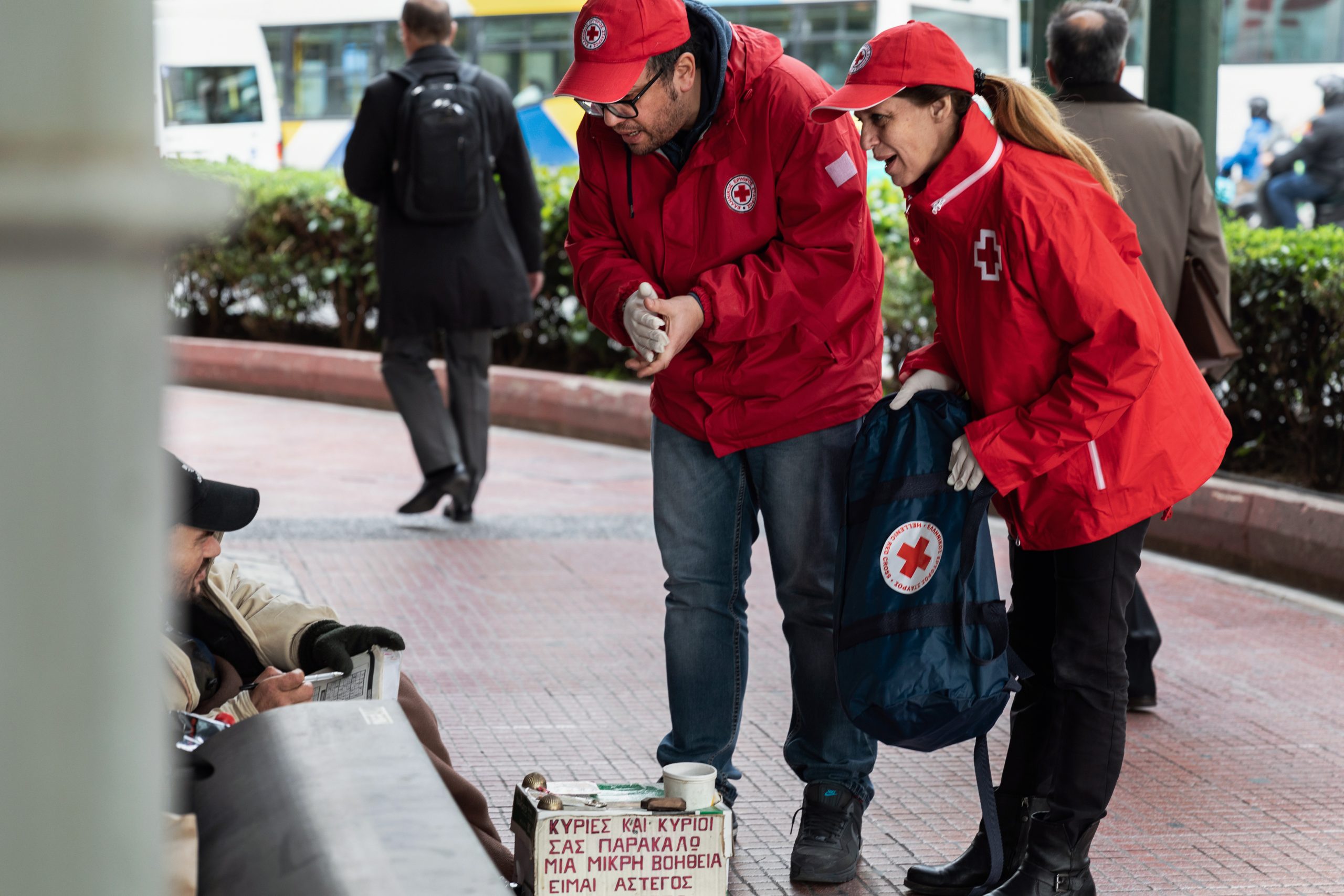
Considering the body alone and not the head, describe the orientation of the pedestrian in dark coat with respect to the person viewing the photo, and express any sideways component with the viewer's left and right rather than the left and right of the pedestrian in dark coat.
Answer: facing away from the viewer

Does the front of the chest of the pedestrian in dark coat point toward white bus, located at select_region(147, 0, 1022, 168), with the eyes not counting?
yes

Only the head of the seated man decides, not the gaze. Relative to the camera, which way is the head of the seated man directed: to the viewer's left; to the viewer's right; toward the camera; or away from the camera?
to the viewer's right

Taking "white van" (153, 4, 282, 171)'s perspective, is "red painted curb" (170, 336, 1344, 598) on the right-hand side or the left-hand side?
on its left

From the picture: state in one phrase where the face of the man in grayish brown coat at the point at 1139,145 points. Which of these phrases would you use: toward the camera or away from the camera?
away from the camera

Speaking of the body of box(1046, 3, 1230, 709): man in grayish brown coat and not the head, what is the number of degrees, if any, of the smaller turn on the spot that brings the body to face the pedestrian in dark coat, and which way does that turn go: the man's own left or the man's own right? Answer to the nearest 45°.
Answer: approximately 45° to the man's own left

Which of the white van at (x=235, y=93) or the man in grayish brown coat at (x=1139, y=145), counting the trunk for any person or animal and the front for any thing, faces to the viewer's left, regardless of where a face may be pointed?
the white van

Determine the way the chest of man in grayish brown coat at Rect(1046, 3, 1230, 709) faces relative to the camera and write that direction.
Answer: away from the camera

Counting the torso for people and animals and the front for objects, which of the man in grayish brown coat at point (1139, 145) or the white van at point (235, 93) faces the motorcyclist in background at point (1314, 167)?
the man in grayish brown coat

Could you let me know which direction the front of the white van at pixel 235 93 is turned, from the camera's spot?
facing to the left of the viewer

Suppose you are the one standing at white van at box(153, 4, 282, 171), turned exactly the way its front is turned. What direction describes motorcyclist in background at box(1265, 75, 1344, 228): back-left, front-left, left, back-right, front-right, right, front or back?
back-left

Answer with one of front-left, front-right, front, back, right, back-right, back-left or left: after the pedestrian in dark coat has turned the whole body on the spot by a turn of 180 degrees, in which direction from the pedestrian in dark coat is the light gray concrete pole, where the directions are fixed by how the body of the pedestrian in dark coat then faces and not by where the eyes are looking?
front

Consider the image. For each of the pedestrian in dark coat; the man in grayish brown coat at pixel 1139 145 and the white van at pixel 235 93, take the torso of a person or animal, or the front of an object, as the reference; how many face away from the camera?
2
